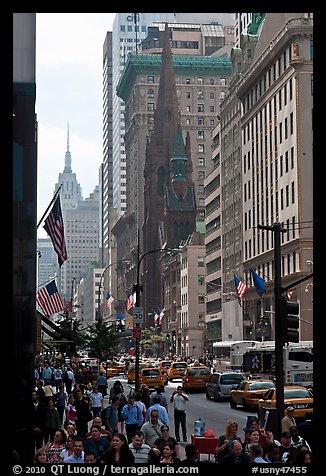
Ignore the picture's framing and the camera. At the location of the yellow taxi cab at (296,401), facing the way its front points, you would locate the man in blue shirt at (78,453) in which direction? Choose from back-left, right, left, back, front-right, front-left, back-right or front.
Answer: back-left

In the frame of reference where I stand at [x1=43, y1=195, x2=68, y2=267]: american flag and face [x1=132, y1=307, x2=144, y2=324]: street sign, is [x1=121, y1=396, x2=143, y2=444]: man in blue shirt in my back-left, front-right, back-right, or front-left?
back-right

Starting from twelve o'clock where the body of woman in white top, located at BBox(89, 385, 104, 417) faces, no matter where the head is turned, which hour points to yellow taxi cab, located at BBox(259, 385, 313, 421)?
The yellow taxi cab is roughly at 8 o'clock from the woman in white top.

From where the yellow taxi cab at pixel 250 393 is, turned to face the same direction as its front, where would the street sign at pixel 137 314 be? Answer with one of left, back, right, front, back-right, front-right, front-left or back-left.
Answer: left

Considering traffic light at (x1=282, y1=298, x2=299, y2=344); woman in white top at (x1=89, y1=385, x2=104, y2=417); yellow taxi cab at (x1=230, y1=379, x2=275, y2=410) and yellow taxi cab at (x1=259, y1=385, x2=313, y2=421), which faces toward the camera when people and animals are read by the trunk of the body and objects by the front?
the woman in white top
